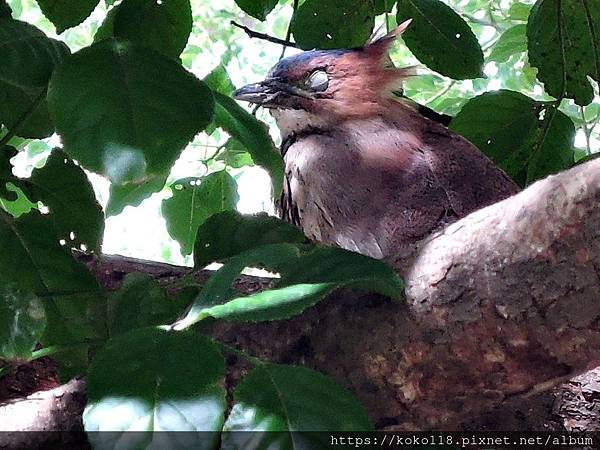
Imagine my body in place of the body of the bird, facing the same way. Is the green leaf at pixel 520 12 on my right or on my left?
on my right

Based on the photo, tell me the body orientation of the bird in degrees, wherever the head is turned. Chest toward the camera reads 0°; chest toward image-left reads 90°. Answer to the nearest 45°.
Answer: approximately 90°

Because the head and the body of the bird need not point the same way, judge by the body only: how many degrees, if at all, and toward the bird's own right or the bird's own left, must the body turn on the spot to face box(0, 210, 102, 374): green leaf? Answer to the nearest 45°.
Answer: approximately 45° to the bird's own left
